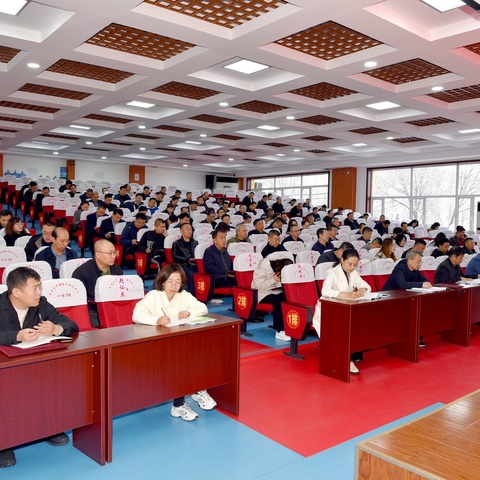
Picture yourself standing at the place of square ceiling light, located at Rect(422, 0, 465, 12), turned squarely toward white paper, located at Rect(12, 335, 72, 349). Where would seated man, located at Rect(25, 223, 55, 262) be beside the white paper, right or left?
right

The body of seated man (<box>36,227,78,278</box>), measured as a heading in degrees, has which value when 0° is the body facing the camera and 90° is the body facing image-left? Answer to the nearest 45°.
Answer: approximately 315°

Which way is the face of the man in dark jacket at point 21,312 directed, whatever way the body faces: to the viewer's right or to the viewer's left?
to the viewer's right

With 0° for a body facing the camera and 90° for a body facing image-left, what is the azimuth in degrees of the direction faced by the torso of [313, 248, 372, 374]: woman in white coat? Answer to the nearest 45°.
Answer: approximately 315°

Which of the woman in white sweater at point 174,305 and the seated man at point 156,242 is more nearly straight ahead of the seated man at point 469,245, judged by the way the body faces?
the woman in white sweater

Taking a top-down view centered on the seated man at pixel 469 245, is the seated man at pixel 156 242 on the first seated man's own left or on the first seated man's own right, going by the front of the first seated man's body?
on the first seated man's own right

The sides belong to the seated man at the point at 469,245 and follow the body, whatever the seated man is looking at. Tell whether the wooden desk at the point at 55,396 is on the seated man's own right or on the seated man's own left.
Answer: on the seated man's own right
